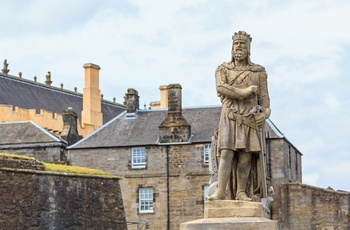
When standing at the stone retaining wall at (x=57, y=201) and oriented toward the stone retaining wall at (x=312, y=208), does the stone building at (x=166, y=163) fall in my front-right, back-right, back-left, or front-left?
front-left

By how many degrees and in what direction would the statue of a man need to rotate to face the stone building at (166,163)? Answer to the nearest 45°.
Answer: approximately 180°

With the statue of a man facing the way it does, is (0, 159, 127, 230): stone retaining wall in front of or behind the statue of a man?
behind

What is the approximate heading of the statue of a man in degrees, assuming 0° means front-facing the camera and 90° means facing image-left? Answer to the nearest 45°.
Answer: approximately 0°

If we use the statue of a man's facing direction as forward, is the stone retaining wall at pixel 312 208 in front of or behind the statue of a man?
behind
